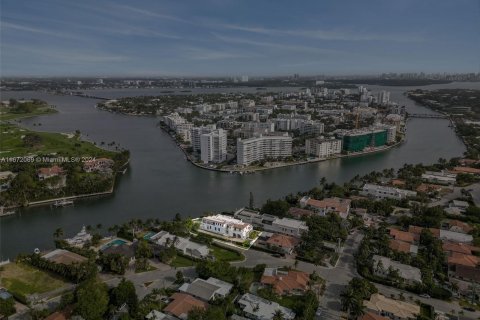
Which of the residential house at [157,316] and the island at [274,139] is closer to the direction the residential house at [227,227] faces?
the residential house

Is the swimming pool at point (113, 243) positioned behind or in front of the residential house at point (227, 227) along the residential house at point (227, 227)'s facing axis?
in front

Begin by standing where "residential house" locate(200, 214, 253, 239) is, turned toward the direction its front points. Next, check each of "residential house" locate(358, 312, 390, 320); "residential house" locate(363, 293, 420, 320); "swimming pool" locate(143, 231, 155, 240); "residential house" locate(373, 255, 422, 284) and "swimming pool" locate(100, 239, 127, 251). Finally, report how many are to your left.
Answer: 3

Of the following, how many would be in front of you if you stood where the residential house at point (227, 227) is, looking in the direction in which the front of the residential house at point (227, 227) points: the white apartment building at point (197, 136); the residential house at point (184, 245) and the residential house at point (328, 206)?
1

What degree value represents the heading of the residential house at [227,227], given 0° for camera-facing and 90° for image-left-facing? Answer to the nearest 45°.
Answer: approximately 45°

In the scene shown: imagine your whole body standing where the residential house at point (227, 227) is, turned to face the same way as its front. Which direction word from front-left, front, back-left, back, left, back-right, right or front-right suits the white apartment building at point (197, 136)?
back-right

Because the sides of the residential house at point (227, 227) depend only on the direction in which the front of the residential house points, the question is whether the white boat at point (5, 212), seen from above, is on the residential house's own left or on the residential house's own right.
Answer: on the residential house's own right

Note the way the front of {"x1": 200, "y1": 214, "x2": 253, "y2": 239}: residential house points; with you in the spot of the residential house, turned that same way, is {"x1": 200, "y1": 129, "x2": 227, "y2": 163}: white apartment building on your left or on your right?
on your right

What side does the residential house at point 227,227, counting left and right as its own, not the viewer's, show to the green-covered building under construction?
back

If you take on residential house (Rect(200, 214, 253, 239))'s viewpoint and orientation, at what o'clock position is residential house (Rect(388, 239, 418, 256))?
residential house (Rect(388, 239, 418, 256)) is roughly at 8 o'clock from residential house (Rect(200, 214, 253, 239)).
